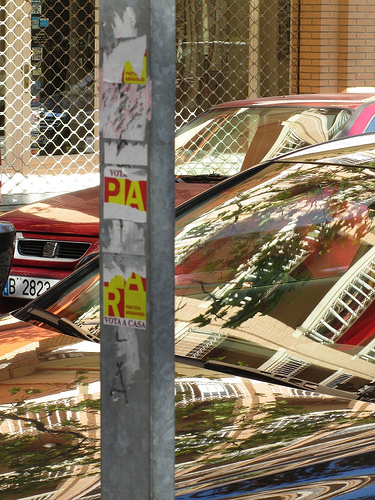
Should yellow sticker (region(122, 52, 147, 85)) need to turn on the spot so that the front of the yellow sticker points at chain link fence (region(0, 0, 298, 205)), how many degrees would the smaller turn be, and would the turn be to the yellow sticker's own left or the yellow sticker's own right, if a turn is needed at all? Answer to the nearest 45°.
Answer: approximately 180°

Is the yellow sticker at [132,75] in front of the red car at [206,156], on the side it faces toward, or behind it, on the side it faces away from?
in front

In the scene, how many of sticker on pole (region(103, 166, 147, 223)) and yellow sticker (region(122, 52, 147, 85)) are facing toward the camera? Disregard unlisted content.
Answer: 2

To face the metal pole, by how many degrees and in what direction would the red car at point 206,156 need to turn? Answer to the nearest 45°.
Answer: approximately 45° to its left

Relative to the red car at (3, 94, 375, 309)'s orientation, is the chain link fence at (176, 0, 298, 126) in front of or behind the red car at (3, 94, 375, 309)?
behind

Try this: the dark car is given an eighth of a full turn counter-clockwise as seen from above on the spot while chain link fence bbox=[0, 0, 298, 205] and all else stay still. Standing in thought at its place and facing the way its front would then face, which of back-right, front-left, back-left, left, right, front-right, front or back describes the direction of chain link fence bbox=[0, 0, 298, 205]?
back

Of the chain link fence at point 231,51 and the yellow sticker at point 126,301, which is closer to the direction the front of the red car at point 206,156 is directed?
the yellow sticker

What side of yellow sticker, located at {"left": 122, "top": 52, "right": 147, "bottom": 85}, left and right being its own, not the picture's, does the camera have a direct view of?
front

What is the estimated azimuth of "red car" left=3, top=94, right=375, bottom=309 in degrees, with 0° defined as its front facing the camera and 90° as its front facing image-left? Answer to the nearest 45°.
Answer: approximately 45°

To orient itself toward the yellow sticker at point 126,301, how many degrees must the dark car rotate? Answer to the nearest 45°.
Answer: approximately 45° to its left

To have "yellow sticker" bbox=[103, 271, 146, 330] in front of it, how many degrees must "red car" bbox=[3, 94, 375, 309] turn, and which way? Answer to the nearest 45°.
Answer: approximately 45° to its left

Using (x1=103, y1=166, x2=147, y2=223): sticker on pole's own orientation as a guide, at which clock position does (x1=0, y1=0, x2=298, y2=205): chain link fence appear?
The chain link fence is roughly at 6 o'clock from the sticker on pole.

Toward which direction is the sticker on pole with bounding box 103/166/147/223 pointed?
toward the camera

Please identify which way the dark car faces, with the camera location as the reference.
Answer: facing the viewer and to the left of the viewer
